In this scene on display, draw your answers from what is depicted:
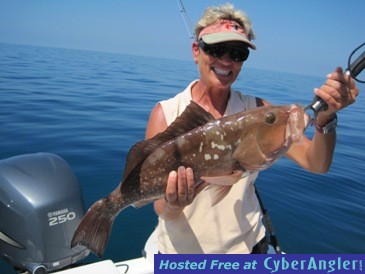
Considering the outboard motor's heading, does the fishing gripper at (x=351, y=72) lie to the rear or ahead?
ahead

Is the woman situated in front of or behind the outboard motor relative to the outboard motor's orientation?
in front

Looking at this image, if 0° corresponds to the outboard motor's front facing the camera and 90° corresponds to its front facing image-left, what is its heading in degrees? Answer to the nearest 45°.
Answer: approximately 315°
